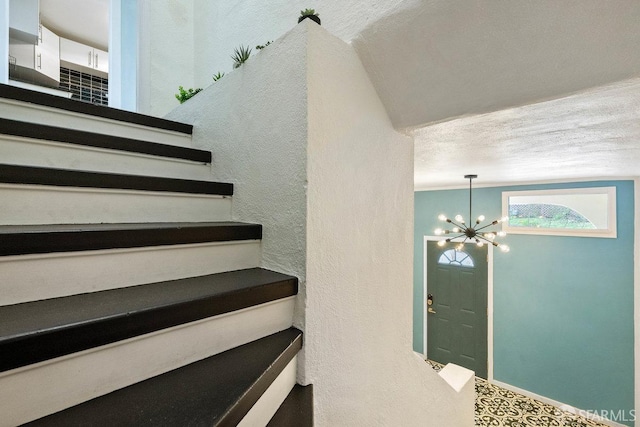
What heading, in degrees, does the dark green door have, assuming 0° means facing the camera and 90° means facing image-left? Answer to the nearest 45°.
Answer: approximately 45°

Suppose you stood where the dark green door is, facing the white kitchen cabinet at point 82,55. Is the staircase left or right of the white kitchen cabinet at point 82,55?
left
